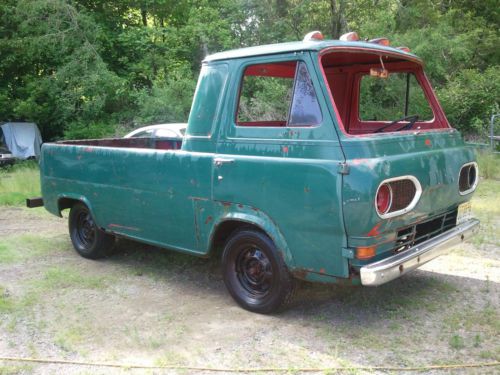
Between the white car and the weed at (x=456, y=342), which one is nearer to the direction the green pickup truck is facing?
the weed

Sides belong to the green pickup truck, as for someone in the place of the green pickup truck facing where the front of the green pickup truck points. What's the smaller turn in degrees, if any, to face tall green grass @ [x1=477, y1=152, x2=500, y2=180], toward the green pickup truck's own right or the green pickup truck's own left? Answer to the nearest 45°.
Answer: approximately 90° to the green pickup truck's own left

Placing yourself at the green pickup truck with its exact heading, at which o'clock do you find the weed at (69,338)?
The weed is roughly at 4 o'clock from the green pickup truck.

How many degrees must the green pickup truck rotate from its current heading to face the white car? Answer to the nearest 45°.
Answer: approximately 135° to its left

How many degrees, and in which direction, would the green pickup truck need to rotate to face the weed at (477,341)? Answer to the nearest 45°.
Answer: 0° — it already faces it

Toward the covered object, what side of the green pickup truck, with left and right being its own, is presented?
back

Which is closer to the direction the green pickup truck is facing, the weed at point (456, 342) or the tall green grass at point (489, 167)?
the weed

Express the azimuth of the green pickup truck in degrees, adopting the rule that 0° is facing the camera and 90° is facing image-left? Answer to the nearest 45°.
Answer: approximately 315°

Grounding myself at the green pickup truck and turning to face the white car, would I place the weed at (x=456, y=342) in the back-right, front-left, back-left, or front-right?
back-right
